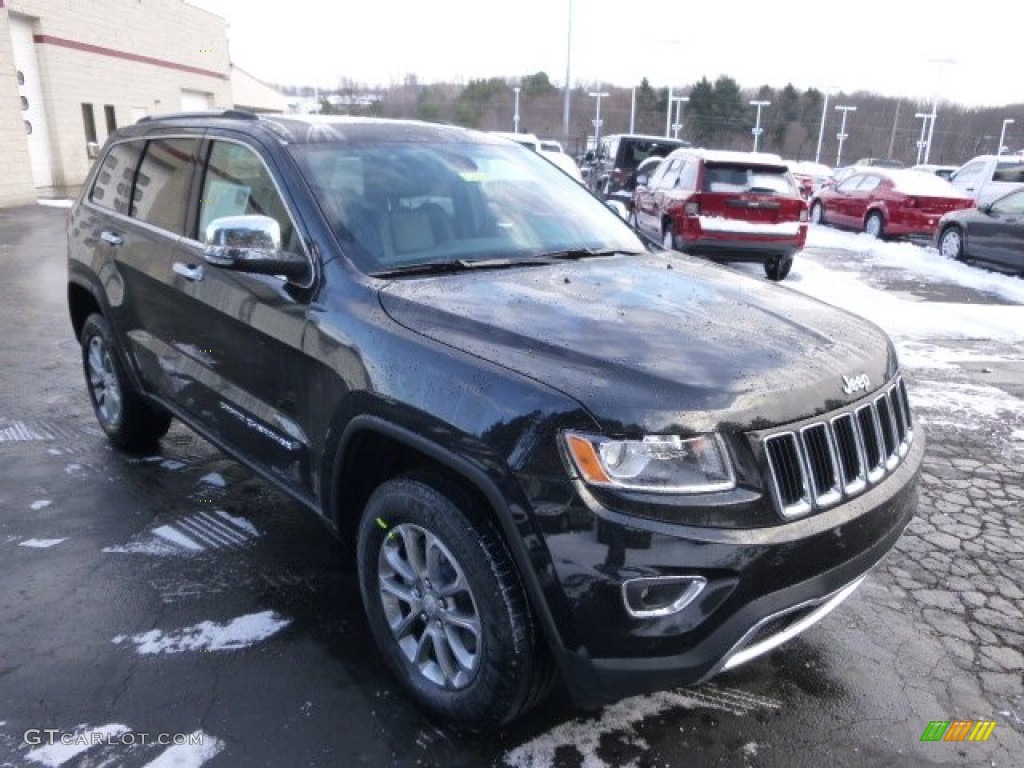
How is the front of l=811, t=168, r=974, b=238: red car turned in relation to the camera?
facing away from the viewer and to the left of the viewer

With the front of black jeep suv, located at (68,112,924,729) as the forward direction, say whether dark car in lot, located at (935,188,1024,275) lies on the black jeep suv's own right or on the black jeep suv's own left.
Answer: on the black jeep suv's own left

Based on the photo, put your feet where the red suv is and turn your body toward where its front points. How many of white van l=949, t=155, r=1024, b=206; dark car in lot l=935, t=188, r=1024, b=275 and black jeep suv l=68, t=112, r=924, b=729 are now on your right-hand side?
2

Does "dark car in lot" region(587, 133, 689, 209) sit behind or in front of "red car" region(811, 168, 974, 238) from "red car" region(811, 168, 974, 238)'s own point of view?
in front

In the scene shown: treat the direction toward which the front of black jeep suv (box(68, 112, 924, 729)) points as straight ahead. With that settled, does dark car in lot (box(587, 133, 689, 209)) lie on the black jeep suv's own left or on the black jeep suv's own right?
on the black jeep suv's own left

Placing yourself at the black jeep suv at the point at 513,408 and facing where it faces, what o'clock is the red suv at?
The red suv is roughly at 8 o'clock from the black jeep suv.

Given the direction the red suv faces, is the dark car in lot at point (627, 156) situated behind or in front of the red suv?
in front

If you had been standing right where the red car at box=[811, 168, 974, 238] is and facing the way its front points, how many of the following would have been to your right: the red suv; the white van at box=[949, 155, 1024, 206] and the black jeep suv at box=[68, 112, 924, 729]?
1

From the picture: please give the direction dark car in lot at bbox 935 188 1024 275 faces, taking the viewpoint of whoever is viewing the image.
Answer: facing away from the viewer and to the left of the viewer

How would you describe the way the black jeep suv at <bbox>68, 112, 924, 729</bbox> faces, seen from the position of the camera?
facing the viewer and to the right of the viewer

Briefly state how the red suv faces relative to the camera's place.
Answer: facing away from the viewer and to the left of the viewer

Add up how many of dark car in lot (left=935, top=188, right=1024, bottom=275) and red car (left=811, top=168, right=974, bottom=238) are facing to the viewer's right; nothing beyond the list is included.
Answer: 0

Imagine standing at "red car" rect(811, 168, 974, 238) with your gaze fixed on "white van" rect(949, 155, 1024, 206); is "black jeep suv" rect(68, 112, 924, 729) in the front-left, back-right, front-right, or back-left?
back-right

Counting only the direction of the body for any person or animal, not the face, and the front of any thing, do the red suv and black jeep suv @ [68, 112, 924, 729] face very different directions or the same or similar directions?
very different directions

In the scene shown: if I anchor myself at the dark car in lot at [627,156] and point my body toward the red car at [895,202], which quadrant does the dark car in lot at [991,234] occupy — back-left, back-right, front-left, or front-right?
front-right

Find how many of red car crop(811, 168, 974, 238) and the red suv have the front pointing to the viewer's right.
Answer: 0

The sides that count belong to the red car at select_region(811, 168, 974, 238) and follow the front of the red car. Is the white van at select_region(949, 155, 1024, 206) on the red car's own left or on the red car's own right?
on the red car's own right
